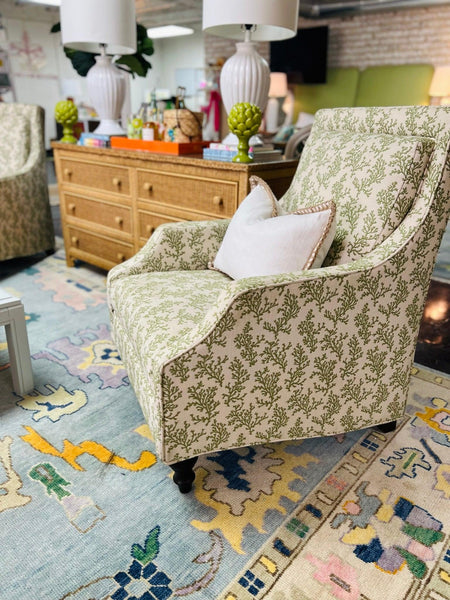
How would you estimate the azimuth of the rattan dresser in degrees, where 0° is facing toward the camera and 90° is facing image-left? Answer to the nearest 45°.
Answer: approximately 45°

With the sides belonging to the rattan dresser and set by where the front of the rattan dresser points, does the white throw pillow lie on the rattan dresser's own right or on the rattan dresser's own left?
on the rattan dresser's own left

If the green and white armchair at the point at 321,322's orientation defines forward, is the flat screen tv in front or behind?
behind

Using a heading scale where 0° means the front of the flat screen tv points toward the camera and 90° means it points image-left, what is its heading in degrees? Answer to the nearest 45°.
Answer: approximately 45°

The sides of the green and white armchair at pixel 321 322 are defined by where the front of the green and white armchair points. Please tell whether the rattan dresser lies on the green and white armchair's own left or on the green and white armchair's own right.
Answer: on the green and white armchair's own right
